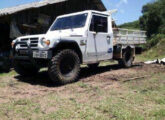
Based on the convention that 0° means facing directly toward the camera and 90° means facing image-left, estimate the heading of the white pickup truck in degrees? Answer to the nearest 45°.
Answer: approximately 45°

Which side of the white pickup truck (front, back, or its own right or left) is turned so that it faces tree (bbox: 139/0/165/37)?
back
